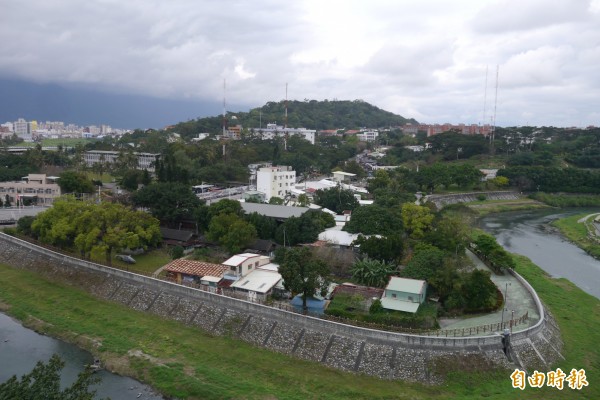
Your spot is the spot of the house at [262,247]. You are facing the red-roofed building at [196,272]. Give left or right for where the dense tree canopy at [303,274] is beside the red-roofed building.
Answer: left

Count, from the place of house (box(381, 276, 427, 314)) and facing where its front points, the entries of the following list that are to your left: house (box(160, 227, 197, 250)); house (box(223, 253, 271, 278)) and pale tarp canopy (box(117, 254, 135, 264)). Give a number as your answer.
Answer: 0

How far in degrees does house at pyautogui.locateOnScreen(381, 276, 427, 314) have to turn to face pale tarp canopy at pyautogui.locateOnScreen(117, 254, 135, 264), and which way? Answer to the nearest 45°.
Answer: approximately 90° to its right

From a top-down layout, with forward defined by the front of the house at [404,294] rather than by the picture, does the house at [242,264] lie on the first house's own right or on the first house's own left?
on the first house's own right

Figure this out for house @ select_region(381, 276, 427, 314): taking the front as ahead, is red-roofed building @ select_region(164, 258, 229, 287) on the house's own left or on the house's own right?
on the house's own right

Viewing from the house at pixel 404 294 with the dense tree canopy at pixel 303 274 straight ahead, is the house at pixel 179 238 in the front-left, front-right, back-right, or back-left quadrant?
front-right

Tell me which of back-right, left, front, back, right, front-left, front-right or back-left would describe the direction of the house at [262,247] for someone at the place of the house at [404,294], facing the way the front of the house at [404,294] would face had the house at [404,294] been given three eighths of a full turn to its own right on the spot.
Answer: front

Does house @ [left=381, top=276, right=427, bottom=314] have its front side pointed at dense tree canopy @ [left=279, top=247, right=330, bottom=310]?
no

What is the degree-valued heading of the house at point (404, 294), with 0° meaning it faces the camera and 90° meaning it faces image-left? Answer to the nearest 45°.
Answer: approximately 0°

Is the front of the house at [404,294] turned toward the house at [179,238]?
no
